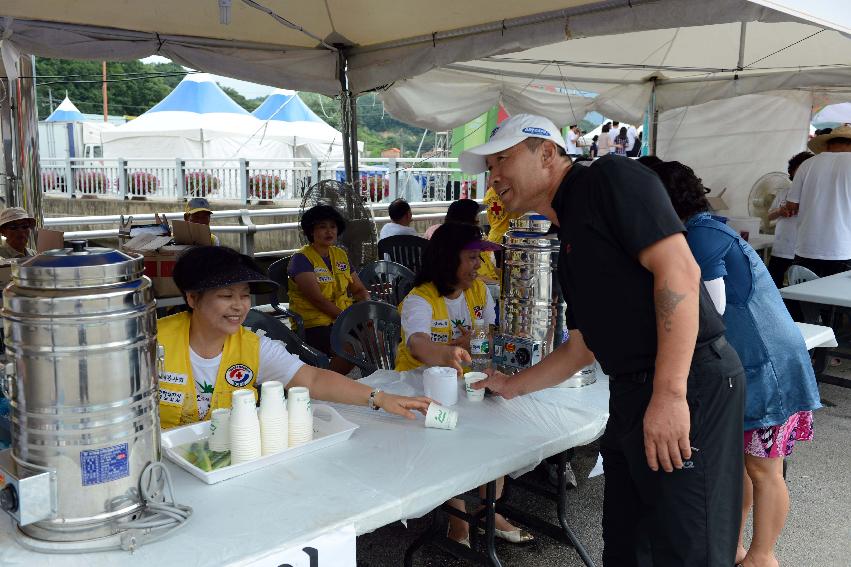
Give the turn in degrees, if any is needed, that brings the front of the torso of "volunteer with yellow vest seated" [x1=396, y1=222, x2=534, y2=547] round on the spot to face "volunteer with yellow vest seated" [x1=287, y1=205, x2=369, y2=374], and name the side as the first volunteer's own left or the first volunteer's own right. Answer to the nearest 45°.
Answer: approximately 180°

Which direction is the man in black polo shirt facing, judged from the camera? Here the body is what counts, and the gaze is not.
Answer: to the viewer's left

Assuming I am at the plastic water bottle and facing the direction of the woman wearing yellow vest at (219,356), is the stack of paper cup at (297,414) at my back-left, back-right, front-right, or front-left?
front-left

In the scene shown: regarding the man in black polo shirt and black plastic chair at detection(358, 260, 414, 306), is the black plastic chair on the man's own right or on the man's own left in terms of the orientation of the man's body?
on the man's own right

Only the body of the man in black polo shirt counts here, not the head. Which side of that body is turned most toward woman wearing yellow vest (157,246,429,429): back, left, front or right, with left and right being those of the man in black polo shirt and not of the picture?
front

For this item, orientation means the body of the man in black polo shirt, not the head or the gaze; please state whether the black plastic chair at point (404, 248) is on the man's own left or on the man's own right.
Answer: on the man's own right

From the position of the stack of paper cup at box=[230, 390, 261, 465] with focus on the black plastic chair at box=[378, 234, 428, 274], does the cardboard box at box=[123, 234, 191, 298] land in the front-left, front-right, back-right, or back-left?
front-left

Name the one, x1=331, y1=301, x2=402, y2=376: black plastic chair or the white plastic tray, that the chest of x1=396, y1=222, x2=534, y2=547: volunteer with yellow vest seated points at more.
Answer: the white plastic tray

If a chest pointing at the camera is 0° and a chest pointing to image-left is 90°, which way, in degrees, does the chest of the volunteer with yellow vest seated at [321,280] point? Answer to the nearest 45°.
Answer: approximately 315°

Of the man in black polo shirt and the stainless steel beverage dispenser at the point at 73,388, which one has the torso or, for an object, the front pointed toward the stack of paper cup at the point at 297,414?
the man in black polo shirt

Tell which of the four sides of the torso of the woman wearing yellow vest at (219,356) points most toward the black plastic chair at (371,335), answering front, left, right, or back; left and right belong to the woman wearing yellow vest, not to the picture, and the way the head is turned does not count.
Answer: left

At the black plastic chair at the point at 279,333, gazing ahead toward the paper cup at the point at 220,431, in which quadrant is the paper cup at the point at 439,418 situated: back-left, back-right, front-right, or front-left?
front-left
